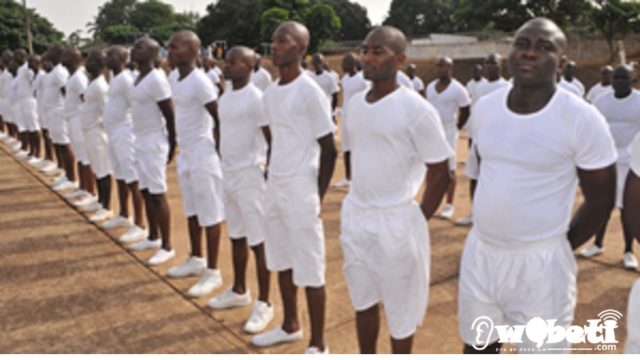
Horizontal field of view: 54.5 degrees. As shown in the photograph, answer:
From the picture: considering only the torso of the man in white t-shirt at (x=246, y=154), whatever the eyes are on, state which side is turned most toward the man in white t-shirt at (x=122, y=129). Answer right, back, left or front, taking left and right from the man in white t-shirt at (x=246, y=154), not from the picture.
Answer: right

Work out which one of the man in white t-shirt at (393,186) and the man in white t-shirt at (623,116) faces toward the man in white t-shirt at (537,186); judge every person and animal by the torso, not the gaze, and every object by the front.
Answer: the man in white t-shirt at (623,116)

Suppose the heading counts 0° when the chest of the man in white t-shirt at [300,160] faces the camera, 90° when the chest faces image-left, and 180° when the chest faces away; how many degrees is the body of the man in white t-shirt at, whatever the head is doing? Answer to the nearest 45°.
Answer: approximately 45°

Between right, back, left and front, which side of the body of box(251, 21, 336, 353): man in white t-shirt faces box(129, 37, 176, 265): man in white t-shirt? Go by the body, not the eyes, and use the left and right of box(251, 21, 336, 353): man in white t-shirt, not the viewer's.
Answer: right

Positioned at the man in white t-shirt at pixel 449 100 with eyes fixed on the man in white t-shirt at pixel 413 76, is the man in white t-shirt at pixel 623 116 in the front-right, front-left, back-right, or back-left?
back-right

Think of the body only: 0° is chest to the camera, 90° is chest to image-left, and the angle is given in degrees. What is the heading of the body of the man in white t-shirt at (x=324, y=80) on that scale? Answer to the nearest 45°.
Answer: approximately 45°

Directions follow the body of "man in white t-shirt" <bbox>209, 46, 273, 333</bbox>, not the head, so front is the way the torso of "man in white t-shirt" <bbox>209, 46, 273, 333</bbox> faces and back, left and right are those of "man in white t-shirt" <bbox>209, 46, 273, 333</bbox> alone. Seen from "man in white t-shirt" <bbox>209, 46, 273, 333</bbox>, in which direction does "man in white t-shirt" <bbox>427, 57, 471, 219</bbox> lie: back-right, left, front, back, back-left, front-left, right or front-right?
back
